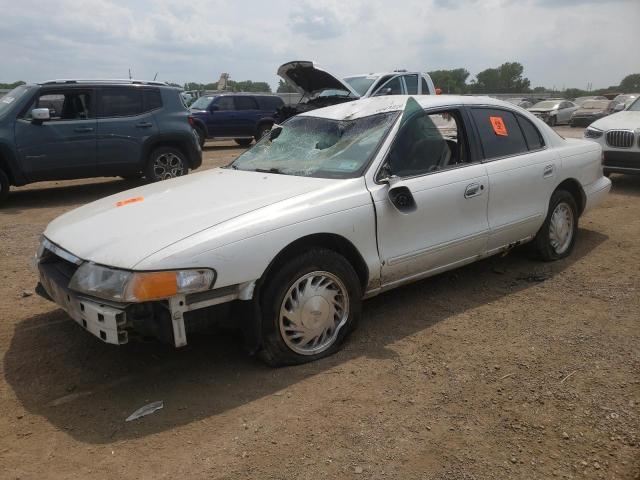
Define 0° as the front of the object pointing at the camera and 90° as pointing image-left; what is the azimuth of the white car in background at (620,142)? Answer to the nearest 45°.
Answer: approximately 45°

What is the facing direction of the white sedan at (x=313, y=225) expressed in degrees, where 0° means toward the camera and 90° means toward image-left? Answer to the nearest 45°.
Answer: approximately 45°

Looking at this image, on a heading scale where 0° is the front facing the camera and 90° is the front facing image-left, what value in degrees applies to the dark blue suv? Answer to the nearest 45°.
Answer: approximately 45°

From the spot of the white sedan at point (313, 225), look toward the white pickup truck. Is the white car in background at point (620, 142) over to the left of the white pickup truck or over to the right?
right
